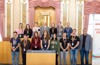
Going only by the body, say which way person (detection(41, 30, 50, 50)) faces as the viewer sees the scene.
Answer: toward the camera

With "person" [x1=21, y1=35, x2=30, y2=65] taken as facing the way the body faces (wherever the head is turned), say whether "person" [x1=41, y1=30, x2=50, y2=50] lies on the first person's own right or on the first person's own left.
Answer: on the first person's own left

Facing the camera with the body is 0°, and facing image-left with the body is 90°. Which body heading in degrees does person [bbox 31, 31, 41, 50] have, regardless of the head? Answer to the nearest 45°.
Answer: approximately 0°

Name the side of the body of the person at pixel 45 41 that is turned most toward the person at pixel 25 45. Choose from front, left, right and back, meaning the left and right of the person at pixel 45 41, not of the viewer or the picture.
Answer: right

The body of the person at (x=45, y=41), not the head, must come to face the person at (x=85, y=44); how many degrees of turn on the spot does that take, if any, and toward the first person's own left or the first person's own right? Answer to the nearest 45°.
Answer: approximately 90° to the first person's own left

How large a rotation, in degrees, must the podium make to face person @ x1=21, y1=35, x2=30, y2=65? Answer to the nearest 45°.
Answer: approximately 135° to its right

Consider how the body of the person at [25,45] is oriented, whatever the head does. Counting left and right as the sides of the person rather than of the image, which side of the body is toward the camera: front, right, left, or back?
front

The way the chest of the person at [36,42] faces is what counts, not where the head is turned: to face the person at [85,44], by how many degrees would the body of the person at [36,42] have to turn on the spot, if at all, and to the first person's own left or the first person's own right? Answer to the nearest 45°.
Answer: approximately 90° to the first person's own left

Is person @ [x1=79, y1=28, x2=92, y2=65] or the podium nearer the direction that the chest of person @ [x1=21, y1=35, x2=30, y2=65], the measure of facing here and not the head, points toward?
the podium
